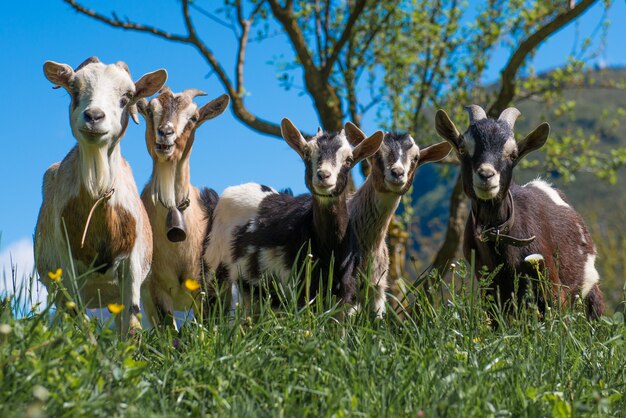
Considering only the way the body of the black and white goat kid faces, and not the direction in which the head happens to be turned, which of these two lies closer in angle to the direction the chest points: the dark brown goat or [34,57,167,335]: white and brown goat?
the dark brown goat

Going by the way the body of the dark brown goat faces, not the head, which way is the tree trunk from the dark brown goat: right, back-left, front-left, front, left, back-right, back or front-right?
back-right

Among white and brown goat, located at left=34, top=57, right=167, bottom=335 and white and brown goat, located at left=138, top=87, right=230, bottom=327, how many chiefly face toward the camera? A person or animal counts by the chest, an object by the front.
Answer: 2

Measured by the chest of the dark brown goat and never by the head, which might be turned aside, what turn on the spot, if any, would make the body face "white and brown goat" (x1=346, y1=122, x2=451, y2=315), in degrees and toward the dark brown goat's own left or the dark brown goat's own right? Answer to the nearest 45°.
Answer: approximately 45° to the dark brown goat's own right

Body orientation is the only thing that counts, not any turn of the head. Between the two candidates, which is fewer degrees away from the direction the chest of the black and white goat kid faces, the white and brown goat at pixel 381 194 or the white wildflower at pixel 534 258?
the white wildflower

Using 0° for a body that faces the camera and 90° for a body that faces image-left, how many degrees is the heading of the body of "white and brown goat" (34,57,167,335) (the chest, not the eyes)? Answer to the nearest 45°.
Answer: approximately 0°

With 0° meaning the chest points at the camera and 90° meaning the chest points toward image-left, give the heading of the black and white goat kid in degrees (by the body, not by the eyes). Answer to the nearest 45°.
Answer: approximately 315°

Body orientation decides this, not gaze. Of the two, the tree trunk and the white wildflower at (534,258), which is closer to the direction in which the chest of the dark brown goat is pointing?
the white wildflower

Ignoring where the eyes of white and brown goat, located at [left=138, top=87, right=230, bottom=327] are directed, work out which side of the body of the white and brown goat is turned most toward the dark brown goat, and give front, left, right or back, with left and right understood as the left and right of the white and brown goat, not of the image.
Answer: left

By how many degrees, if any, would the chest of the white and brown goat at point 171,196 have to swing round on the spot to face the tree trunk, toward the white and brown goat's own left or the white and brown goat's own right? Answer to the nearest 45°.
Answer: approximately 135° to the white and brown goat's own left

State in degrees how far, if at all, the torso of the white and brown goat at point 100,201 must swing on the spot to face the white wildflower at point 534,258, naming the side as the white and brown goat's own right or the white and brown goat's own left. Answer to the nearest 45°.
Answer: approximately 45° to the white and brown goat's own left

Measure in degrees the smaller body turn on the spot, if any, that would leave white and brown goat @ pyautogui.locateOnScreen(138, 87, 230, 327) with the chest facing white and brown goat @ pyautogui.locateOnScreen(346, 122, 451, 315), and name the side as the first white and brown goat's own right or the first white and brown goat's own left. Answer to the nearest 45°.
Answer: approximately 45° to the first white and brown goat's own left

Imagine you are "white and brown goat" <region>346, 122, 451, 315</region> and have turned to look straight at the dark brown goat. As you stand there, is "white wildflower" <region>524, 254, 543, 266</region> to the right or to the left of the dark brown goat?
right
